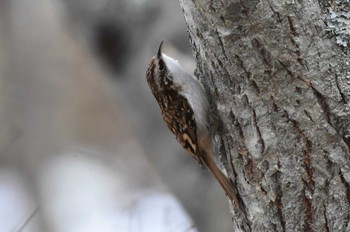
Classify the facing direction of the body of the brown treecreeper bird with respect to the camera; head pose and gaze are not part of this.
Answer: to the viewer's right
